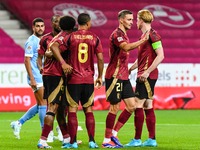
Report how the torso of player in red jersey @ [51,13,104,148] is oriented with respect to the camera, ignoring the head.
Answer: away from the camera

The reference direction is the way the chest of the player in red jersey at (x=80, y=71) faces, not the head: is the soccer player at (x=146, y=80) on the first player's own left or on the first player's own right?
on the first player's own right

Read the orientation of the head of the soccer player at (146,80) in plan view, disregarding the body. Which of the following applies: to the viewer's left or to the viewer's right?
to the viewer's left
